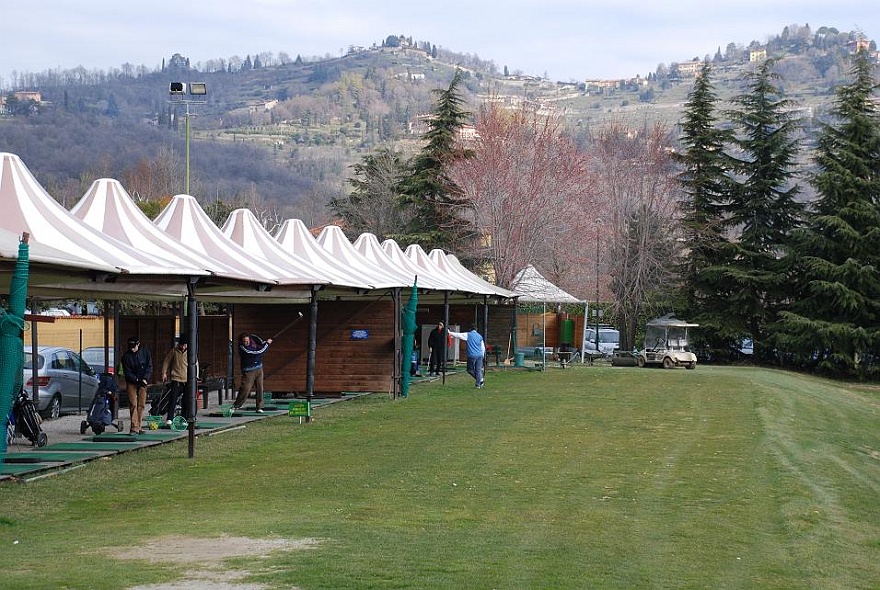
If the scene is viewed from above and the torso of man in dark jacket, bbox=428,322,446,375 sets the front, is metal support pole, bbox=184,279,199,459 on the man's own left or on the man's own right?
on the man's own right

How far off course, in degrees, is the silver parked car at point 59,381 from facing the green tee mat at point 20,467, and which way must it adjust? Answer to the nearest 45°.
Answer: approximately 135° to its right

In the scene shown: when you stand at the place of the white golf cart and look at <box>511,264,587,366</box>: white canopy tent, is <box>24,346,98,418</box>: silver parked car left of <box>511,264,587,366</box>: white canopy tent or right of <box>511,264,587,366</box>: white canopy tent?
left

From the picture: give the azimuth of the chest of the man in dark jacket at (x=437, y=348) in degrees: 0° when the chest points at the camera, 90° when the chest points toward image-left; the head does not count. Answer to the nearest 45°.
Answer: approximately 315°

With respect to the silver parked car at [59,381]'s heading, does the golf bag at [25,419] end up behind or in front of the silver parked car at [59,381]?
behind

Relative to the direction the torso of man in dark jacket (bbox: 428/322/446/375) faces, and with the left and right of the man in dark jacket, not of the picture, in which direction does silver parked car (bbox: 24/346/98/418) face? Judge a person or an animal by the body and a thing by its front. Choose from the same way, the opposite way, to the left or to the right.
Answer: to the left

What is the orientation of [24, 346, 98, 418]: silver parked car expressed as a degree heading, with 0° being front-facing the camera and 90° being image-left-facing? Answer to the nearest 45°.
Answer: approximately 225°

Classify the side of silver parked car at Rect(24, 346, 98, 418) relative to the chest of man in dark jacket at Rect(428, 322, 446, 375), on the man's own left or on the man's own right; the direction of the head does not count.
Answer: on the man's own right
